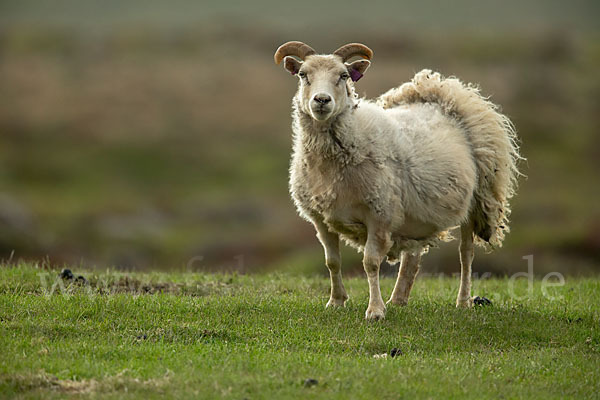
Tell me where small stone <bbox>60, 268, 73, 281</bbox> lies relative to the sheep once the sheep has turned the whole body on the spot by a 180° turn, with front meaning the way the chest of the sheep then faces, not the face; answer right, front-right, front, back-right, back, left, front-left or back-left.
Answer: back-left

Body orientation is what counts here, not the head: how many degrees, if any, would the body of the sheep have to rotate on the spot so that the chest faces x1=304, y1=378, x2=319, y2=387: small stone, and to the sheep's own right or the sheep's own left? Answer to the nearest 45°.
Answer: approximately 45° to the sheep's own left

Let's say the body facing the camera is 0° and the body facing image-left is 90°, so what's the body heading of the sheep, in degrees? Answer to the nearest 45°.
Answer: approximately 45°
